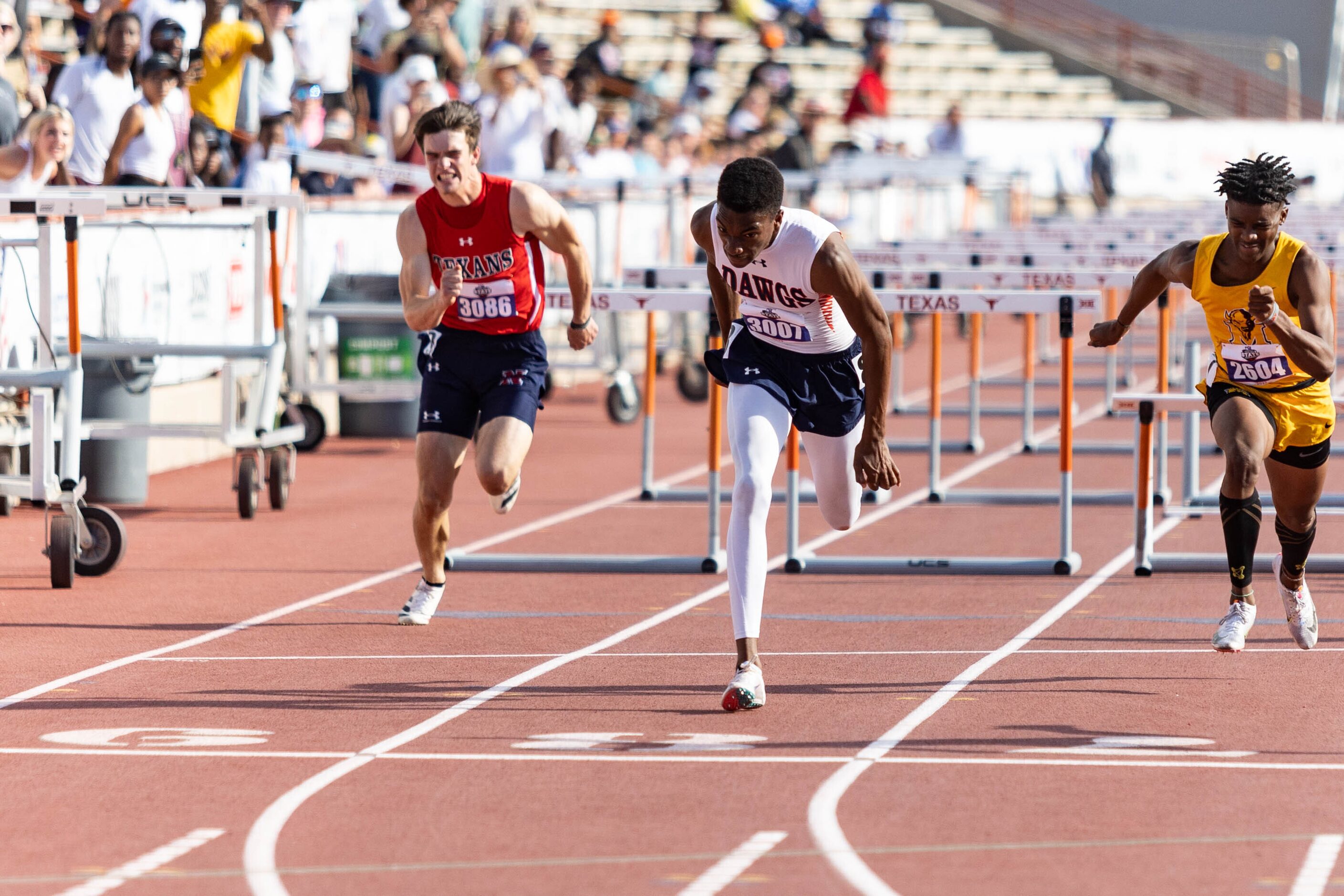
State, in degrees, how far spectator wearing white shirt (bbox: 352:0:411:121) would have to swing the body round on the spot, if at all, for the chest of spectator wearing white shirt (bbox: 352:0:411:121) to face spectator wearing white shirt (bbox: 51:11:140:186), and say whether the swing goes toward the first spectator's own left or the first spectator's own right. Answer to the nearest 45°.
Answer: approximately 45° to the first spectator's own right

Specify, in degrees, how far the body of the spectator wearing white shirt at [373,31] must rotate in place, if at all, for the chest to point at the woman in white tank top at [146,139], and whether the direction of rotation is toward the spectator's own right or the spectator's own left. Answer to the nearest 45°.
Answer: approximately 45° to the spectator's own right

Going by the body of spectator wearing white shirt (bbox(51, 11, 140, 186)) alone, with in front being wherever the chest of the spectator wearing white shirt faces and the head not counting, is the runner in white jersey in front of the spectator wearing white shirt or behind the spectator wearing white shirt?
in front

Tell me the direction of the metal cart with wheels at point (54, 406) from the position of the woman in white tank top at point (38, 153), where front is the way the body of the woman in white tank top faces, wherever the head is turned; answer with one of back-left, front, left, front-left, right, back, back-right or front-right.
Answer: front-right

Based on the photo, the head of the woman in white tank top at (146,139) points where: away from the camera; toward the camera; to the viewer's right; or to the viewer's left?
toward the camera

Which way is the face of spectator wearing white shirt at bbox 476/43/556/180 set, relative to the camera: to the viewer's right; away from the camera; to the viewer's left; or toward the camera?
toward the camera

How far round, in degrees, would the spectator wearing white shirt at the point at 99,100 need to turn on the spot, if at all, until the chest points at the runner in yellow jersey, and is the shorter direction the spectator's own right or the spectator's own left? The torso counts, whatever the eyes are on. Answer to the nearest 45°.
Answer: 0° — they already face them

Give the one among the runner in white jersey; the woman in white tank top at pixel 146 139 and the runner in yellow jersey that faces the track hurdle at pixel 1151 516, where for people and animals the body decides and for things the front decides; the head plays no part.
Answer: the woman in white tank top

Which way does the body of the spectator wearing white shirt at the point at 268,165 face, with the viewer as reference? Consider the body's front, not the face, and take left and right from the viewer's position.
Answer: facing the viewer and to the right of the viewer

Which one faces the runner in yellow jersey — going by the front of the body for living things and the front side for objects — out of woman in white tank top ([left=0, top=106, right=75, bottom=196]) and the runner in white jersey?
the woman in white tank top

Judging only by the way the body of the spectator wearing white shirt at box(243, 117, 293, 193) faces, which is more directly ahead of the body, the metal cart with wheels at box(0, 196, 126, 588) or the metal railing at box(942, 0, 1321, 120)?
the metal cart with wheels

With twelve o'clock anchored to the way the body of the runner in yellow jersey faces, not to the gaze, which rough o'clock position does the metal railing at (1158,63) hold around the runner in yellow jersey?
The metal railing is roughly at 6 o'clock from the runner in yellow jersey.

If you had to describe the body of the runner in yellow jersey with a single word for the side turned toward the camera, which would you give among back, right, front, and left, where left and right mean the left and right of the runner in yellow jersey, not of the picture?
front

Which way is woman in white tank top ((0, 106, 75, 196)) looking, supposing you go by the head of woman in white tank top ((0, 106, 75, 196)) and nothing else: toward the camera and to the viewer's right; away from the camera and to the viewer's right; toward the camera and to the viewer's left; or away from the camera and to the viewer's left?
toward the camera and to the viewer's right

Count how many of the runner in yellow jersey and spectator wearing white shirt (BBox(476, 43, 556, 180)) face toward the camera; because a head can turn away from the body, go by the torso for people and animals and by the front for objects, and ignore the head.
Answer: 2

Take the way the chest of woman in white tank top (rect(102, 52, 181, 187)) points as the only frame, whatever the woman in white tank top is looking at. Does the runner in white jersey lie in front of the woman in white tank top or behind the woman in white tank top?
in front

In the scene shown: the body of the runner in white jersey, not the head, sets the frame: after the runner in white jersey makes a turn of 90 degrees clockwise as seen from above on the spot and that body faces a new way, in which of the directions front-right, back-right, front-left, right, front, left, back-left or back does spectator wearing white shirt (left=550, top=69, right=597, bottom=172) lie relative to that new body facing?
front-right
